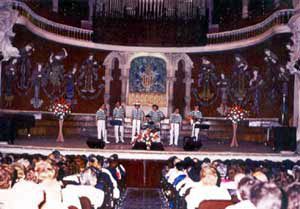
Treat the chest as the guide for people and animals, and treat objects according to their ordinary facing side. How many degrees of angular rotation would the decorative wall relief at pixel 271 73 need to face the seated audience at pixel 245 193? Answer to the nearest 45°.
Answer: approximately 45° to its left

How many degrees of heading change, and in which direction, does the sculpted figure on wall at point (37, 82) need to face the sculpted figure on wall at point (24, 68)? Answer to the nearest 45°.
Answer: approximately 45° to its right

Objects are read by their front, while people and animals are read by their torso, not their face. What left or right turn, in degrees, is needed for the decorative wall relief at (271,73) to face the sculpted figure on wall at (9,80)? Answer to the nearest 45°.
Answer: approximately 45° to its right

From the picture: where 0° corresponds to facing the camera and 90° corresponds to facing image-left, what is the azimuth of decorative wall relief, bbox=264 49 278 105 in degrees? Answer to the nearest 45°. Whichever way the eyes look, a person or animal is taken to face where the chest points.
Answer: approximately 45°

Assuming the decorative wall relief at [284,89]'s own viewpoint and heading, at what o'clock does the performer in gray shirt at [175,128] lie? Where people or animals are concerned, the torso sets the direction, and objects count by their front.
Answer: The performer in gray shirt is roughly at 1 o'clock from the decorative wall relief.

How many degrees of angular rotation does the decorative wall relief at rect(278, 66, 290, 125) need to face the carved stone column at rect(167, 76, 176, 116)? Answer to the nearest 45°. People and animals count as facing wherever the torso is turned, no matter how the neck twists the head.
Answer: approximately 90° to its right

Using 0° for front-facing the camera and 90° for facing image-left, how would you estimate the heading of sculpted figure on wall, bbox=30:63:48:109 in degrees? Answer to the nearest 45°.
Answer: approximately 0°

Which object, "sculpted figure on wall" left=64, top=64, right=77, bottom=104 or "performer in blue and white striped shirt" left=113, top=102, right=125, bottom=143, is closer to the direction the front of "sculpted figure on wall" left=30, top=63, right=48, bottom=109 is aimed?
the performer in blue and white striped shirt

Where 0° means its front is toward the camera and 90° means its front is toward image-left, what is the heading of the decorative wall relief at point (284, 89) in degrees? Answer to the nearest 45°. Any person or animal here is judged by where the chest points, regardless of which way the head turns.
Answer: approximately 45°

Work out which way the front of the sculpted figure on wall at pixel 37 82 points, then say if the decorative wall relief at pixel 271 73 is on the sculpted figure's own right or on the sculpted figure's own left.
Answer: on the sculpted figure's own left
